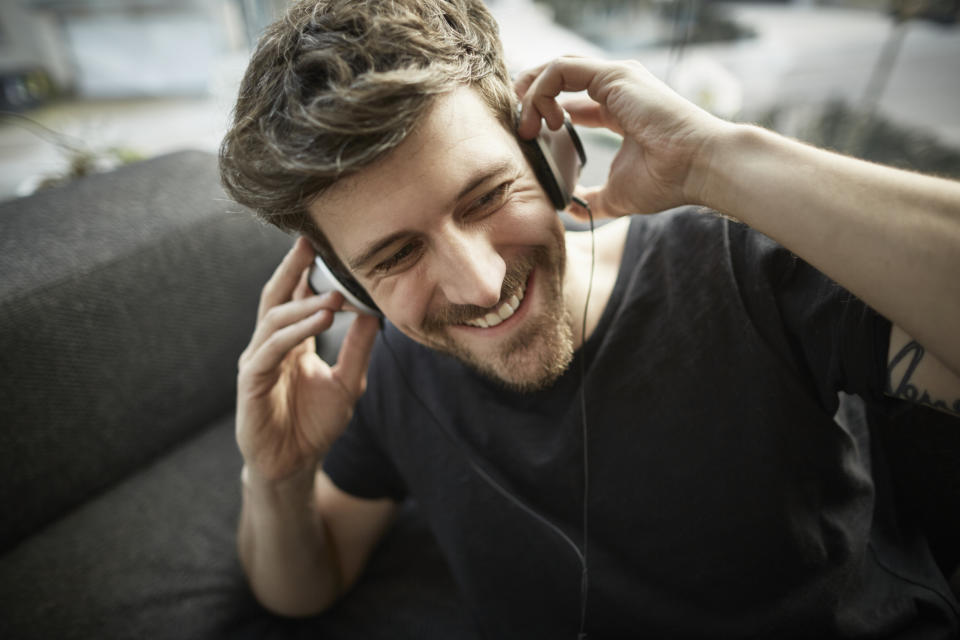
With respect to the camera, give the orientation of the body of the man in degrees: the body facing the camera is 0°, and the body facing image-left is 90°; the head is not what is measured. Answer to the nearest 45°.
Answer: approximately 0°

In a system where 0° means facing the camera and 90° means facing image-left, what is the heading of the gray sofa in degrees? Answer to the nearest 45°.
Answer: approximately 315°
